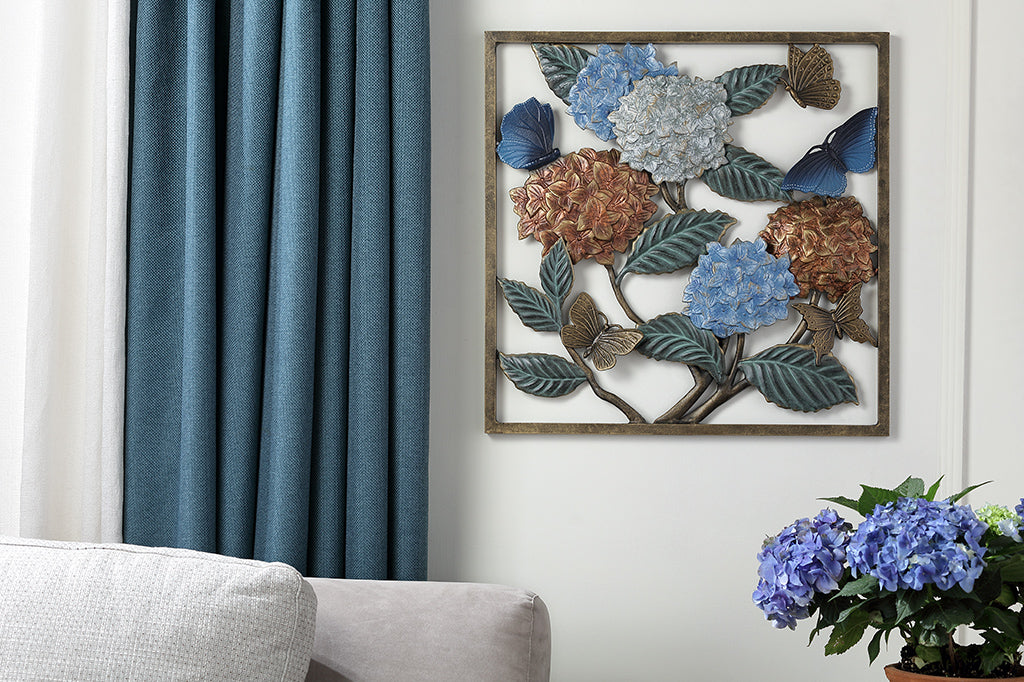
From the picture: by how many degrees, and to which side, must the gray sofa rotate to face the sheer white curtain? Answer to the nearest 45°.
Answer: approximately 180°

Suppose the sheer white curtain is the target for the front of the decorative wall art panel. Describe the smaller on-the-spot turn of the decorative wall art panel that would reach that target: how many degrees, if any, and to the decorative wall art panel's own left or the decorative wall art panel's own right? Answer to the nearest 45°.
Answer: approximately 90° to the decorative wall art panel's own right

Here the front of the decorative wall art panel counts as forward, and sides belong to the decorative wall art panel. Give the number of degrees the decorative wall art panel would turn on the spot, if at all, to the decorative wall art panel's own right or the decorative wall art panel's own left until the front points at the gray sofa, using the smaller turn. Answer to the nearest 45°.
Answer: approximately 45° to the decorative wall art panel's own right

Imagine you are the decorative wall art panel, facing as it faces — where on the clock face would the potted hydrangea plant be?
The potted hydrangea plant is roughly at 11 o'clock from the decorative wall art panel.

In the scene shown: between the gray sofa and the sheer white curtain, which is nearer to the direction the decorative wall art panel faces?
the gray sofa

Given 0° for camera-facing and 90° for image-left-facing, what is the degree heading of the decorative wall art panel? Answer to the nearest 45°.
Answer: approximately 0°

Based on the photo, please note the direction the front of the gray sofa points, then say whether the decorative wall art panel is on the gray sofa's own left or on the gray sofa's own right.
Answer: on the gray sofa's own left

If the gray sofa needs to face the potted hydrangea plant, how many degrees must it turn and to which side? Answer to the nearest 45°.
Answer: approximately 45° to its left

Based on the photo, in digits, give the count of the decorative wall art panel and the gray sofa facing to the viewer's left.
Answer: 0
